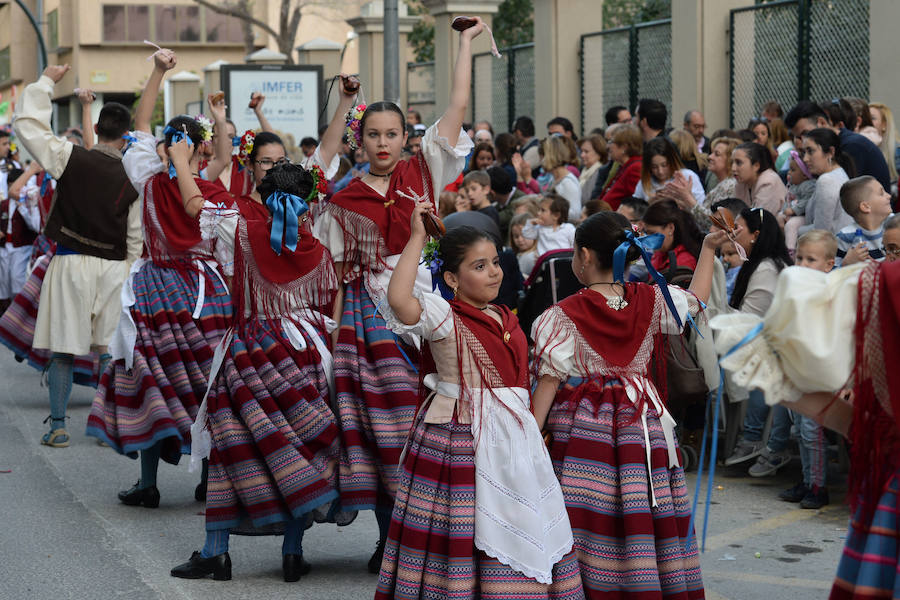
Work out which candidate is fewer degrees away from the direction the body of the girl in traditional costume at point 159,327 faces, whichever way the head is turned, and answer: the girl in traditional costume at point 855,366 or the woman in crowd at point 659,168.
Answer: the woman in crowd

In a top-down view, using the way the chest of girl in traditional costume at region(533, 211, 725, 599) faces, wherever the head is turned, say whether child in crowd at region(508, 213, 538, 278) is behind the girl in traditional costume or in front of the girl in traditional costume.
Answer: in front

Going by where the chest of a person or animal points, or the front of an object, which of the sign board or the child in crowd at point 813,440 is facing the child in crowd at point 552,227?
the sign board

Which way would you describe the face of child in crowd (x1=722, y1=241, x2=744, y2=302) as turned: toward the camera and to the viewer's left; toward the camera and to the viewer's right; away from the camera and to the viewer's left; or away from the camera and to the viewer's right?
toward the camera and to the viewer's left

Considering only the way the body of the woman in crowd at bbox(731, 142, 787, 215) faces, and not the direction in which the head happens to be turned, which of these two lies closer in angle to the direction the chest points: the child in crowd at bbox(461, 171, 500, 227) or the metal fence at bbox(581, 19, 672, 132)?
the child in crowd

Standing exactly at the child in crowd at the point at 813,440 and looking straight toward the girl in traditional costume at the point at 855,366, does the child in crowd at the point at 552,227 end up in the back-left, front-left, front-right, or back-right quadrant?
back-right

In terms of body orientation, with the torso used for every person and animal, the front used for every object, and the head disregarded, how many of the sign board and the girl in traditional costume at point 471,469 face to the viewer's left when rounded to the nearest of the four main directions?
0

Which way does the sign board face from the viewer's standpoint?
toward the camera
